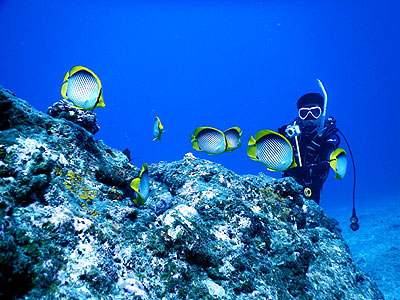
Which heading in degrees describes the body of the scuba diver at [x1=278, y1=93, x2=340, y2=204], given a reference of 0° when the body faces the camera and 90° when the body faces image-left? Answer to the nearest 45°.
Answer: approximately 0°
